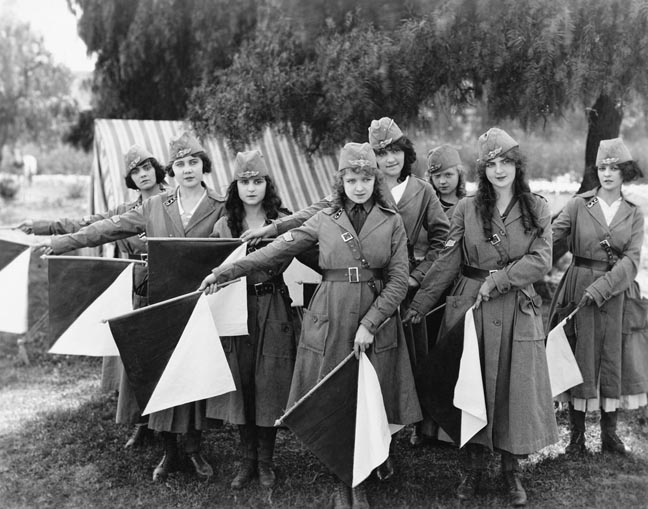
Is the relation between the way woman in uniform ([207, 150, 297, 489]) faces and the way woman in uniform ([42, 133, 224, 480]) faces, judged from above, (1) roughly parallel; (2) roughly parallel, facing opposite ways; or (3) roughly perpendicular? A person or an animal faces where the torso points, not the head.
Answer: roughly parallel

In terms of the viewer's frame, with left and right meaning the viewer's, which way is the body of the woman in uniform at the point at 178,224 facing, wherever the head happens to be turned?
facing the viewer

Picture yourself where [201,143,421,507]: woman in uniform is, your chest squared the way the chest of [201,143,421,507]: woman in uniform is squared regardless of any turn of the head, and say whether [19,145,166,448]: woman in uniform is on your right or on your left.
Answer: on your right

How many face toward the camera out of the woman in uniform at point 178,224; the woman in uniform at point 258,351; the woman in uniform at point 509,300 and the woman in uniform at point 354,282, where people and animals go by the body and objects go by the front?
4

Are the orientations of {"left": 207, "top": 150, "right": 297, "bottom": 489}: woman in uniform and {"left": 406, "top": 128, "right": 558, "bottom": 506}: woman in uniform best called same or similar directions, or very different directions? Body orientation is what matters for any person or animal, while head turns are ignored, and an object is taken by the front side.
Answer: same or similar directions

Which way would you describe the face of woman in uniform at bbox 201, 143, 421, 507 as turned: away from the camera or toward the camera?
toward the camera

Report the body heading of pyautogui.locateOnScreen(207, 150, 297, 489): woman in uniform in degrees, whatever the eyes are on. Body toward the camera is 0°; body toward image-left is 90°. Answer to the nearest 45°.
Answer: approximately 0°

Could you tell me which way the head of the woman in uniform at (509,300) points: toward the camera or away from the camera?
toward the camera

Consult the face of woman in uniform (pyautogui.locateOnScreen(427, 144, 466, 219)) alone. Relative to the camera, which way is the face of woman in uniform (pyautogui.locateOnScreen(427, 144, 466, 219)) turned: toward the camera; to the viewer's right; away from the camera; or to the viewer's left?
toward the camera

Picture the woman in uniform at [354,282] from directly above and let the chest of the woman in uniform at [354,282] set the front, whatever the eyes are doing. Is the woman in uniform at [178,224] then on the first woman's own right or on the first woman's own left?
on the first woman's own right

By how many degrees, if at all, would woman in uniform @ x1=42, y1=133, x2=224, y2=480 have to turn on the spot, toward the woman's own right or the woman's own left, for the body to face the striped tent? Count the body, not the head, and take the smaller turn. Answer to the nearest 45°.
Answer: approximately 180°

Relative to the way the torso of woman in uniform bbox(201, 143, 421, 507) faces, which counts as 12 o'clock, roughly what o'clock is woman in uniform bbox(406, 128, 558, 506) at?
woman in uniform bbox(406, 128, 558, 506) is roughly at 9 o'clock from woman in uniform bbox(201, 143, 421, 507).

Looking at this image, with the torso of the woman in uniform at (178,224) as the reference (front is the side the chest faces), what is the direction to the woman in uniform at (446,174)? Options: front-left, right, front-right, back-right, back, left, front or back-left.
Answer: left

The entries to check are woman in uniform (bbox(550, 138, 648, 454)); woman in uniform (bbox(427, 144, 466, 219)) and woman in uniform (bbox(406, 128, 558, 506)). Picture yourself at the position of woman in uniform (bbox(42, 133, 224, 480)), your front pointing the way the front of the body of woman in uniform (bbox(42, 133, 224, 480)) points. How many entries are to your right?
0

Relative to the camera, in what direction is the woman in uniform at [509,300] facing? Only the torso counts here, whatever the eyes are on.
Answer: toward the camera

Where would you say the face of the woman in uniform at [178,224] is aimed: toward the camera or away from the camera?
toward the camera
